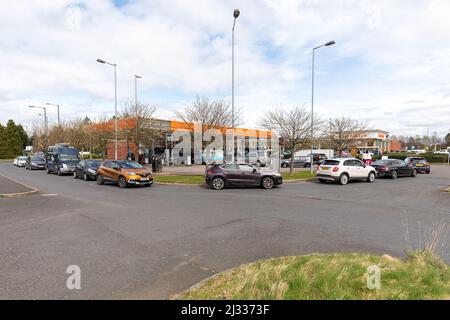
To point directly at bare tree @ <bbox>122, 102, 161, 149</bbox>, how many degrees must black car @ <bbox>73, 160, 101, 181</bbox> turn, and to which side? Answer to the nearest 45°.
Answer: approximately 90° to its left

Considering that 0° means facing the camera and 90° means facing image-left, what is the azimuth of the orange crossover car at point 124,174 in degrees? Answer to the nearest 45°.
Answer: approximately 315°

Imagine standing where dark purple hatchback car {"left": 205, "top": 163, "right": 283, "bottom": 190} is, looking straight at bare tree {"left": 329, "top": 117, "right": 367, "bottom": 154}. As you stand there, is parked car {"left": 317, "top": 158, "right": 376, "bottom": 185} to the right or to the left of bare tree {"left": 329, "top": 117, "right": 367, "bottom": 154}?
right

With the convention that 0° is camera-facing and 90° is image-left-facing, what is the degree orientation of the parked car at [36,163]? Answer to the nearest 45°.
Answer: approximately 315°

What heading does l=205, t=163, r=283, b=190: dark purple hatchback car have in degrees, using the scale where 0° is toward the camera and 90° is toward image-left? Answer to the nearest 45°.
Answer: approximately 270°

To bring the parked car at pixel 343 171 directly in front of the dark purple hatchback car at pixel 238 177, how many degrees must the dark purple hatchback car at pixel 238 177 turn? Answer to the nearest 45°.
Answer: approximately 45° to its left
